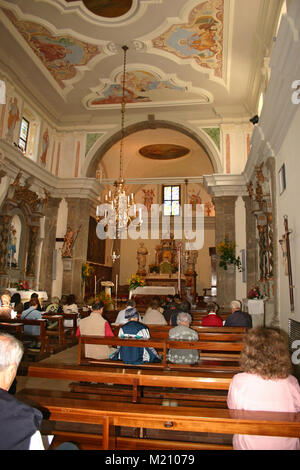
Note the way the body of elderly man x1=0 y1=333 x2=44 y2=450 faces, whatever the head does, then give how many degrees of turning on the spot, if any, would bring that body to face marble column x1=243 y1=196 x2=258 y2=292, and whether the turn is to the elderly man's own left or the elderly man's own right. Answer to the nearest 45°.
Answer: approximately 45° to the elderly man's own right

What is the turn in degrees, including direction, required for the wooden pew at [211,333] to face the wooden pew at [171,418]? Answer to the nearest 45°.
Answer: approximately 180°

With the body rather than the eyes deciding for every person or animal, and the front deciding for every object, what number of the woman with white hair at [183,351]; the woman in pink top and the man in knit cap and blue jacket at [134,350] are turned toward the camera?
0

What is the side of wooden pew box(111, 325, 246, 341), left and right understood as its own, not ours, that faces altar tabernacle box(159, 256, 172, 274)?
front

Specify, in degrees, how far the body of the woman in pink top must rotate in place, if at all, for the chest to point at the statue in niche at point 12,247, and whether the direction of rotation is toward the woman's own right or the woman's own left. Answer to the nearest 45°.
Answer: approximately 45° to the woman's own left

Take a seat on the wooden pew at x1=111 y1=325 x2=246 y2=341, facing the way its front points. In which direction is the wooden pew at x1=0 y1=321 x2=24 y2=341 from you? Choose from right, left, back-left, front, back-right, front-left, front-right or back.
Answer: left

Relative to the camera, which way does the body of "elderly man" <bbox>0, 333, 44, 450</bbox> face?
away from the camera

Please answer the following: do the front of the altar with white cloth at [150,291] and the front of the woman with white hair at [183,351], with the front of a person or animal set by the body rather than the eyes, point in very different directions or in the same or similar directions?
very different directions

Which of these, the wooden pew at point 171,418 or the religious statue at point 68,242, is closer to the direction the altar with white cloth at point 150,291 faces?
the wooden pew

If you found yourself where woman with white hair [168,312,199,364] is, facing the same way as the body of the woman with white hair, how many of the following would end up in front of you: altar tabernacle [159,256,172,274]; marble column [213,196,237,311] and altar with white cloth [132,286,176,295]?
3

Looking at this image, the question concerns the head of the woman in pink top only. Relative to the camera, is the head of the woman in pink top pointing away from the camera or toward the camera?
away from the camera

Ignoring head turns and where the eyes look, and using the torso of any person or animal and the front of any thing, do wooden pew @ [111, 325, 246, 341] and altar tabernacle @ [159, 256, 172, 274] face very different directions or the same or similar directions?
very different directions

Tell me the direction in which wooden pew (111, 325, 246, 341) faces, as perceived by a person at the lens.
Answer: facing away from the viewer

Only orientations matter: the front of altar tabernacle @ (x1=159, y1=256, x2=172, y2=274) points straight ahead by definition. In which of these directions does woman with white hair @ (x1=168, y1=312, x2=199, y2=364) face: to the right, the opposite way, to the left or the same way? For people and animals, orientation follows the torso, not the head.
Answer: the opposite way

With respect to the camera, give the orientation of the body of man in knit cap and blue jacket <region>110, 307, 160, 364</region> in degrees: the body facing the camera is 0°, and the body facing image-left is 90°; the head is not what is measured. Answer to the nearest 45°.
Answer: approximately 180°

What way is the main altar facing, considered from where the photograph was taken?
facing the viewer

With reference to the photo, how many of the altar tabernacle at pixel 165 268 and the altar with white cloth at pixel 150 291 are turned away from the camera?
0

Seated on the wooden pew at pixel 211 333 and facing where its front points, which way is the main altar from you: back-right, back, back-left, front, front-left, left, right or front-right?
front

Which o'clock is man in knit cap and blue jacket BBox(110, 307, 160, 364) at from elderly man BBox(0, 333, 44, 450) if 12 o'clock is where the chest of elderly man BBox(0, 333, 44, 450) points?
man in knit cap and blue jacket BBox(110, 307, 160, 364) is roughly at 1 o'clock from elderly man BBox(0, 333, 44, 450).

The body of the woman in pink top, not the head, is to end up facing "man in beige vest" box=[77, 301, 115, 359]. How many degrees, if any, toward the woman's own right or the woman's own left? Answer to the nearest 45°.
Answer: approximately 45° to the woman's own left

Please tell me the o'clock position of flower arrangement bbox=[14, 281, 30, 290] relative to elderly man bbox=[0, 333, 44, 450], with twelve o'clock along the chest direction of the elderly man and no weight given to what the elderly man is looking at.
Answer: The flower arrangement is roughly at 12 o'clock from the elderly man.

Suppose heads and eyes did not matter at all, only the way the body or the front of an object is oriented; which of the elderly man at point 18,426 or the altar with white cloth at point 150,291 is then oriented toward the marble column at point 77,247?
the elderly man

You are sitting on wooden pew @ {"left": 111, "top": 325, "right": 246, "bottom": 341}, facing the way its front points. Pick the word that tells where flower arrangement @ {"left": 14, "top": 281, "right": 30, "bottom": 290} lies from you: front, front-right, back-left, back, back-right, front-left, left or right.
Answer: front-left
